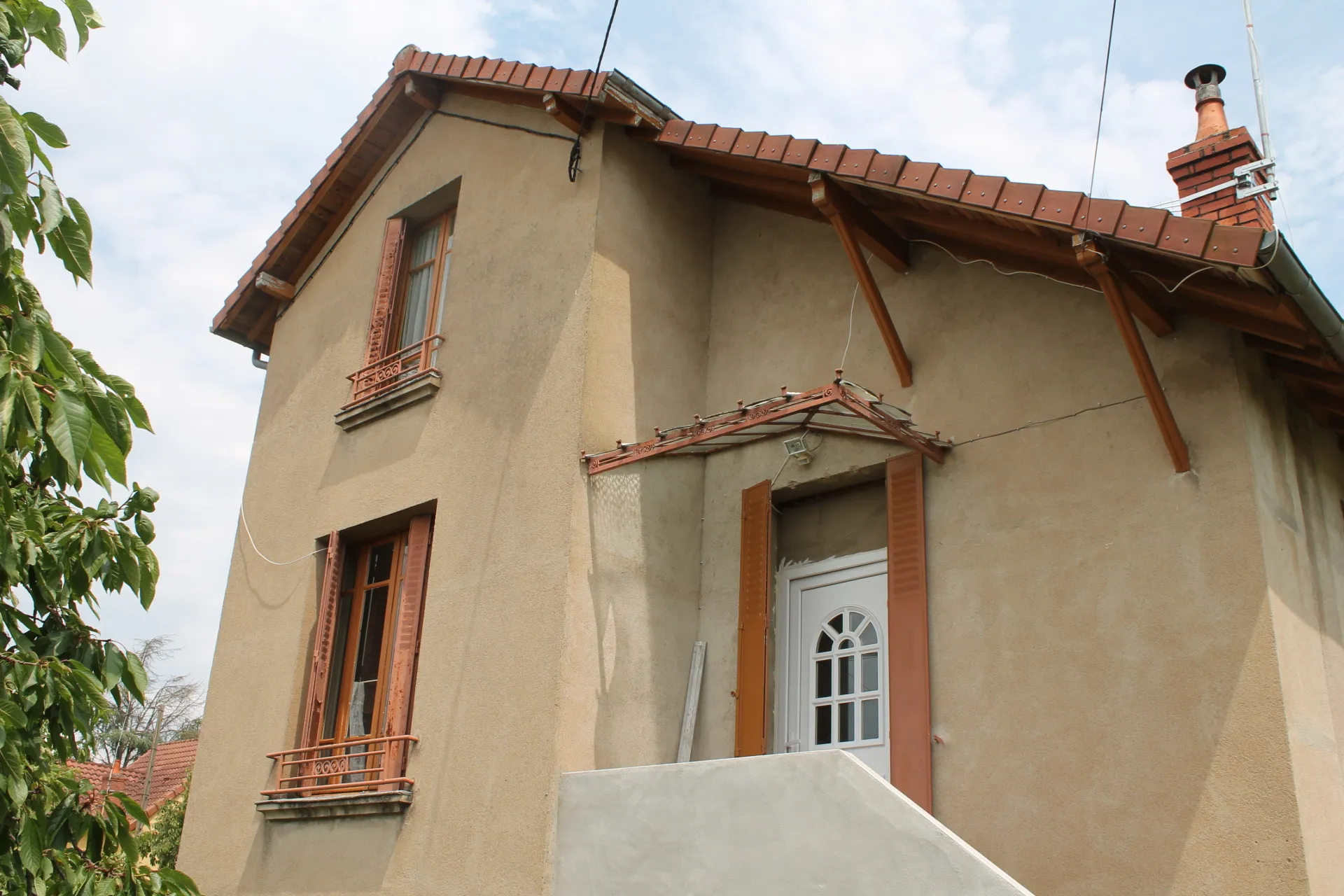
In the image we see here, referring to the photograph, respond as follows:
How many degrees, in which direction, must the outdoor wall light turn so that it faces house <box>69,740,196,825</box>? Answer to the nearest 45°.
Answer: approximately 90° to its right

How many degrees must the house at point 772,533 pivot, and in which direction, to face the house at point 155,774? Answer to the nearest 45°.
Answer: approximately 90° to its right

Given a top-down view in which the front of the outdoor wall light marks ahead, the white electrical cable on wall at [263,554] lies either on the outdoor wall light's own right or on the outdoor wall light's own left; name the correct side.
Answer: on the outdoor wall light's own right
